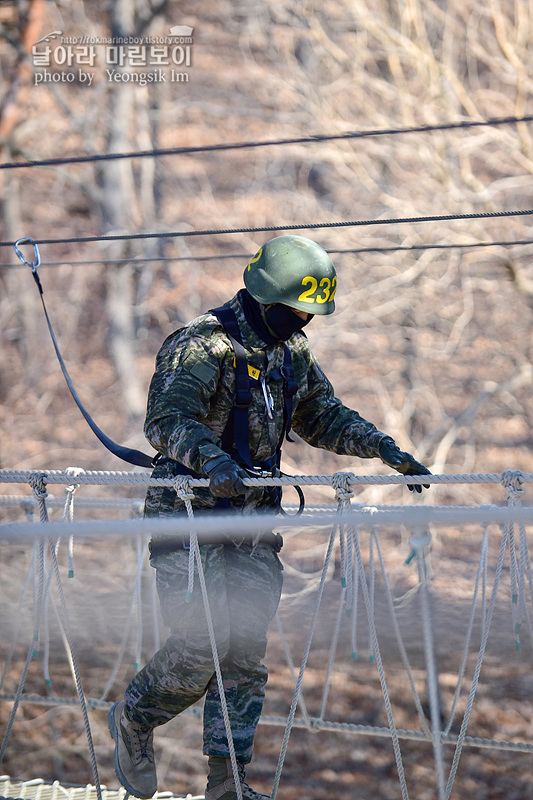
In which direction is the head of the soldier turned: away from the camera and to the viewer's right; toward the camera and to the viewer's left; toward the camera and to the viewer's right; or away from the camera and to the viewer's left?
toward the camera and to the viewer's right

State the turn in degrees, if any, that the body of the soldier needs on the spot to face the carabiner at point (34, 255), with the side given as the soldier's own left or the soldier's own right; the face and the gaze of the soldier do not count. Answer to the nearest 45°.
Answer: approximately 180°
